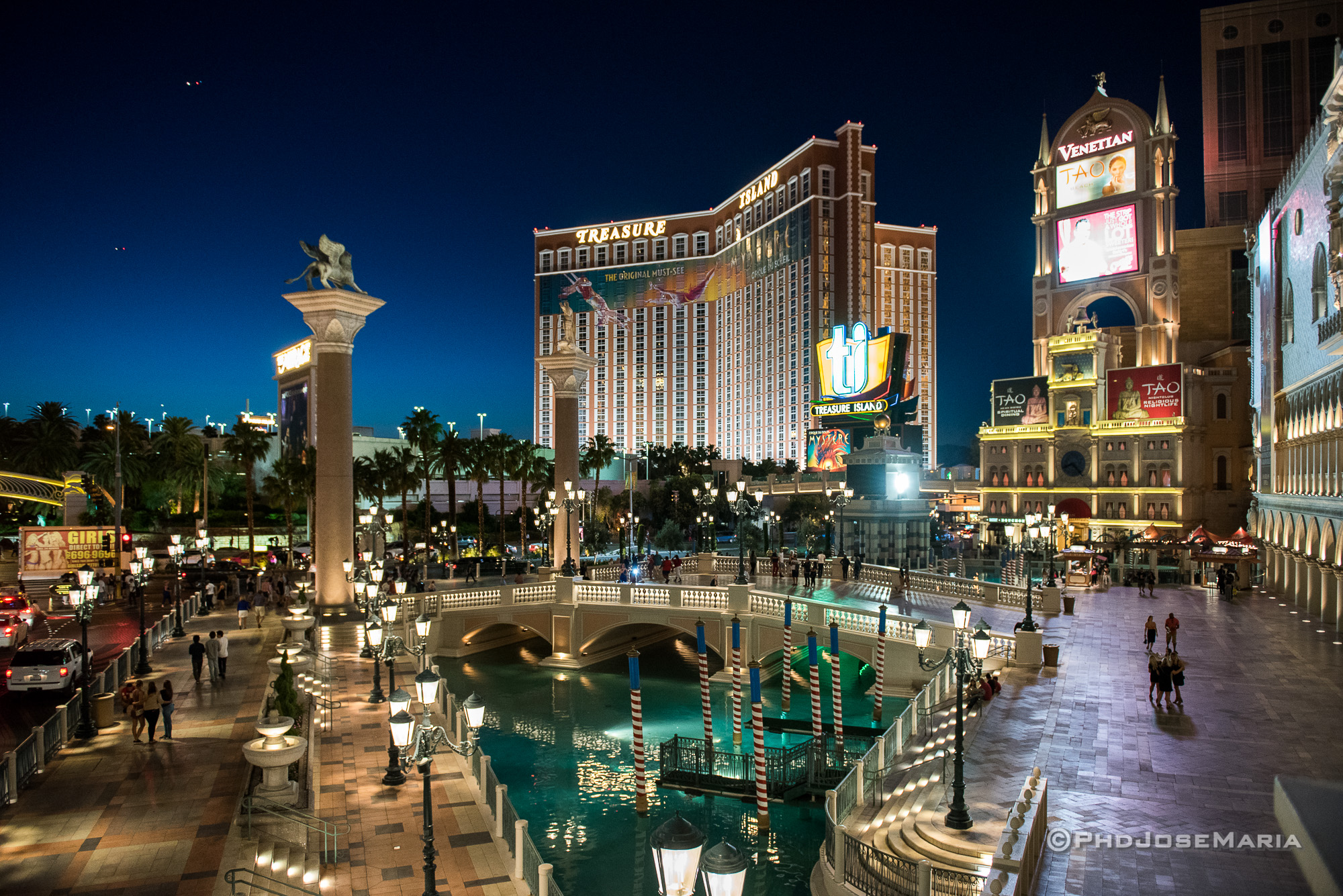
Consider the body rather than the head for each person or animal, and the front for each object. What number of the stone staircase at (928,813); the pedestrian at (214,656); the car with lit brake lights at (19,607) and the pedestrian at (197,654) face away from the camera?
3

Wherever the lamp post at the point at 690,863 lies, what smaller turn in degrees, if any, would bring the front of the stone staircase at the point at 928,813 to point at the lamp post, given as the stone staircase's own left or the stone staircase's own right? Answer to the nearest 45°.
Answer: approximately 45° to the stone staircase's own left

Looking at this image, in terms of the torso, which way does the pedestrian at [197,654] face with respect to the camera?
away from the camera

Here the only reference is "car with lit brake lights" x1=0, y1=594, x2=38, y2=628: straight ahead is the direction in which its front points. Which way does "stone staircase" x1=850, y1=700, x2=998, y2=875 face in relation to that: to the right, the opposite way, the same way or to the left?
to the left

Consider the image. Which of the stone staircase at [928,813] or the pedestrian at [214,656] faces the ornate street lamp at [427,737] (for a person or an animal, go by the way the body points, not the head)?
the stone staircase

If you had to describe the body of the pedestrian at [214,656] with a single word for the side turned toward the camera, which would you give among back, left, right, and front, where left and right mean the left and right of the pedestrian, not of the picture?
back

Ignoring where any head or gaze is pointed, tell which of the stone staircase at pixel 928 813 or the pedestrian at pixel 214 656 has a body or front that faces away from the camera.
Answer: the pedestrian

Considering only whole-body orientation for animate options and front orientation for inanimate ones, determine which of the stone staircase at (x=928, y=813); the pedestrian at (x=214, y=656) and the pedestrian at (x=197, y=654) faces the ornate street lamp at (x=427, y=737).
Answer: the stone staircase

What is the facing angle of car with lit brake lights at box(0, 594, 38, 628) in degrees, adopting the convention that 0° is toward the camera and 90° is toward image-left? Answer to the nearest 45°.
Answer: approximately 180°

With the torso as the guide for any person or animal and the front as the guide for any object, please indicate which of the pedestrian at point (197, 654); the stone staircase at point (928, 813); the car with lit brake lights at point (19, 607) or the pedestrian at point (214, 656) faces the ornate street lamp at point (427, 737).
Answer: the stone staircase

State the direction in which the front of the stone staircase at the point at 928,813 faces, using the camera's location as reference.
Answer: facing the viewer and to the left of the viewer
